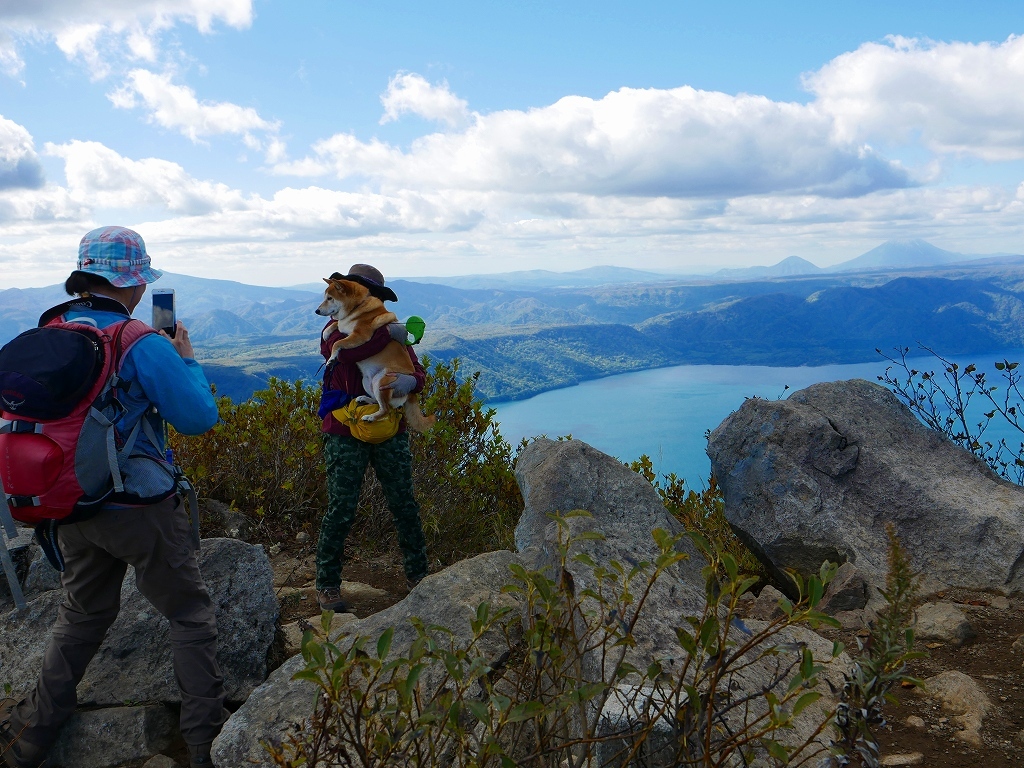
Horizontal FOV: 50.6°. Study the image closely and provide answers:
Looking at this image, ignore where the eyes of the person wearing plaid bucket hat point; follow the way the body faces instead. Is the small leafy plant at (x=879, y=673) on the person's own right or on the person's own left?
on the person's own right

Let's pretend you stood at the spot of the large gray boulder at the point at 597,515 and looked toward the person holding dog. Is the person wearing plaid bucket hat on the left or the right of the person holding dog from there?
left

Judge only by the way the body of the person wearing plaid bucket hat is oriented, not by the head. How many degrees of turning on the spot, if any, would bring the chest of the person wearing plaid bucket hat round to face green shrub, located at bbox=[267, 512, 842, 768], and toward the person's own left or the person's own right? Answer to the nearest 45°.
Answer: approximately 135° to the person's own right

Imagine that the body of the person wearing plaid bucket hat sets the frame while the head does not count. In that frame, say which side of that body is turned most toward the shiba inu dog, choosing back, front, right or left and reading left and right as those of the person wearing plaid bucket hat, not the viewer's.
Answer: front

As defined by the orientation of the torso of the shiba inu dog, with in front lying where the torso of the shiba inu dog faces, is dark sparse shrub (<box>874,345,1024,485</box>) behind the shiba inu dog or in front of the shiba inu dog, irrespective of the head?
behind

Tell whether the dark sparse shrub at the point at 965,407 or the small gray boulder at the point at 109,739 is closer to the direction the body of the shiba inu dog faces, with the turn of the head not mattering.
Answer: the small gray boulder

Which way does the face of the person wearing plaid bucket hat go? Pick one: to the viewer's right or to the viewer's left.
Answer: to the viewer's right

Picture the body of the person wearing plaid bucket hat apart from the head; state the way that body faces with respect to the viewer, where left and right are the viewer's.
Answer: facing away from the viewer and to the right of the viewer

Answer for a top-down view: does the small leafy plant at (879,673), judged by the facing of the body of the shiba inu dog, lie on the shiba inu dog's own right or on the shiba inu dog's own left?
on the shiba inu dog's own left
